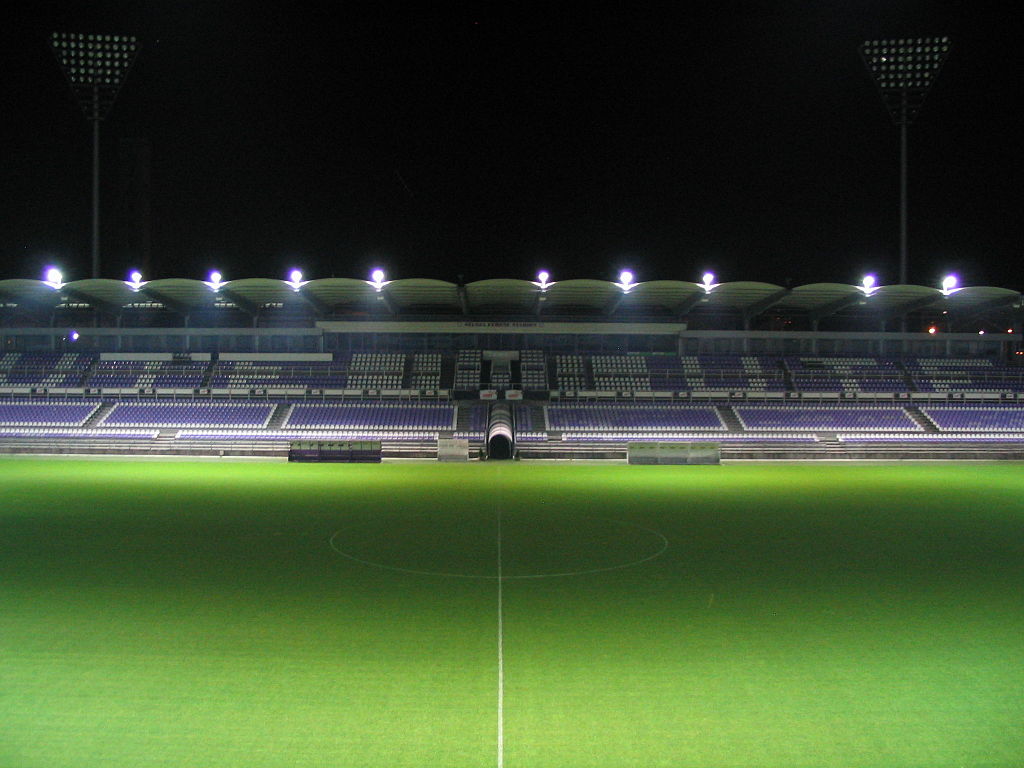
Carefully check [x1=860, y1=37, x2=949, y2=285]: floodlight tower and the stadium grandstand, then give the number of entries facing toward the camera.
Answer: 2

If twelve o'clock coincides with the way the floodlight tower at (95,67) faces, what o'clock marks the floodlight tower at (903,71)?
the floodlight tower at (903,71) is roughly at 10 o'clock from the floodlight tower at (95,67).

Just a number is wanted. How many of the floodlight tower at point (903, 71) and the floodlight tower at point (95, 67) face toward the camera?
2

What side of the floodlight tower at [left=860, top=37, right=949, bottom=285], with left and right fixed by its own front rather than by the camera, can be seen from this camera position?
front

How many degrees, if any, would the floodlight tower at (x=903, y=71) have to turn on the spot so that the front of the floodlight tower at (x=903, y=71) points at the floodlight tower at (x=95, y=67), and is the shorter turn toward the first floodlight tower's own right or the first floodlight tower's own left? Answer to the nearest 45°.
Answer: approximately 45° to the first floodlight tower's own right

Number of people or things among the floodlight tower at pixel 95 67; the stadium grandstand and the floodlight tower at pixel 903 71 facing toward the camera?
3

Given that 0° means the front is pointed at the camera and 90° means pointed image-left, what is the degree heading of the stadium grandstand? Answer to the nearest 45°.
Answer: approximately 0°

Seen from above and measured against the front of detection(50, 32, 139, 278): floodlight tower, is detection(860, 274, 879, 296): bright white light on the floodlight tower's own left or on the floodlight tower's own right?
on the floodlight tower's own left

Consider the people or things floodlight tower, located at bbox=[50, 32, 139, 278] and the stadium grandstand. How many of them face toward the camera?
2

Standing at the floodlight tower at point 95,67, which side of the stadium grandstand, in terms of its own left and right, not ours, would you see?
right
